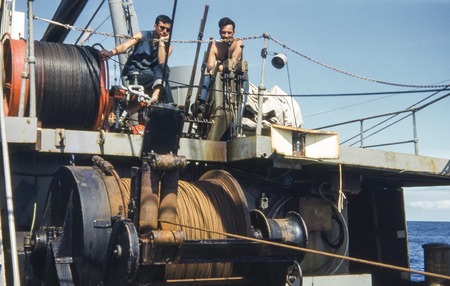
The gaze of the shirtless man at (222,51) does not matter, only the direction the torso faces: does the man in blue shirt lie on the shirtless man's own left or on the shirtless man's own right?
on the shirtless man's own right

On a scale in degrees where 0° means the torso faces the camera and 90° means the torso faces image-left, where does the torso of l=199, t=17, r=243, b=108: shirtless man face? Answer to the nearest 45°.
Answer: approximately 0°

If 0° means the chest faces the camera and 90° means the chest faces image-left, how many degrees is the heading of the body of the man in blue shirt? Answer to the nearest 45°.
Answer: approximately 315°
